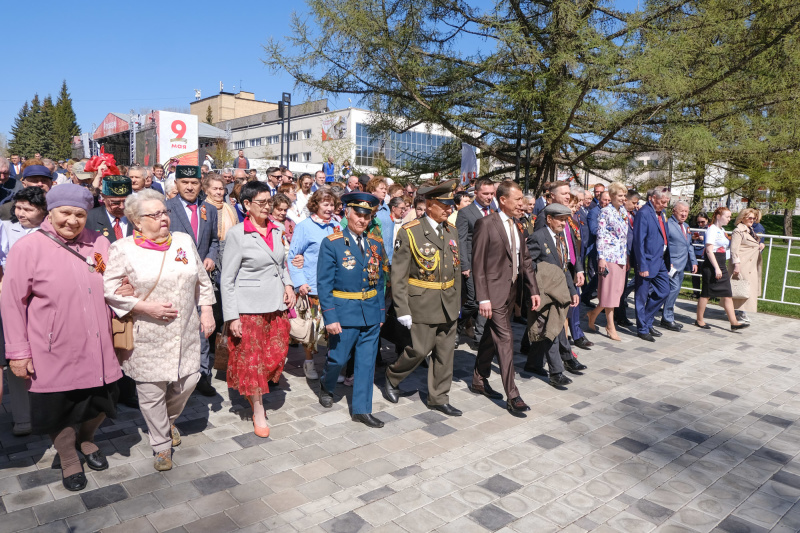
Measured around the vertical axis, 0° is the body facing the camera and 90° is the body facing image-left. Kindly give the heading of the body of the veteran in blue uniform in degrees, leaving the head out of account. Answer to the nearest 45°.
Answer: approximately 315°

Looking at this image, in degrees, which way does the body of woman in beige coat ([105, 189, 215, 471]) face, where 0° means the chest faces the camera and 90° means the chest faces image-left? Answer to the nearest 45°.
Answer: approximately 315°

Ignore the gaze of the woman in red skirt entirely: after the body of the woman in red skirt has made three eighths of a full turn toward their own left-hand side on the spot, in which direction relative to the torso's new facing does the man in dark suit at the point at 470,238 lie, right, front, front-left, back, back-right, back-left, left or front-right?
front-right

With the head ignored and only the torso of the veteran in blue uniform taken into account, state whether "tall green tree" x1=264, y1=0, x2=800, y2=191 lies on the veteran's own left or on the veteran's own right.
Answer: on the veteran's own left

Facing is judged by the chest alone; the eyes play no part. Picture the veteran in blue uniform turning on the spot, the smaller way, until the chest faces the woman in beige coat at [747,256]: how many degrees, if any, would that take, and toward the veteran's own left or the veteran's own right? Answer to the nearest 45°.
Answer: approximately 90° to the veteran's own left
